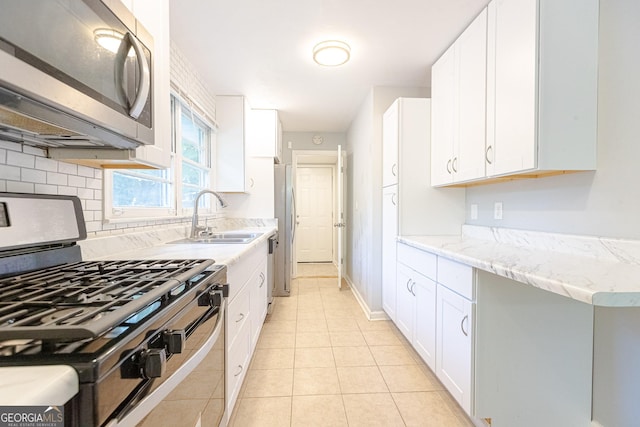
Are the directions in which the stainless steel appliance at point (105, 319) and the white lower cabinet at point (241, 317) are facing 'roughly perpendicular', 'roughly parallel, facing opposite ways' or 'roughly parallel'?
roughly parallel

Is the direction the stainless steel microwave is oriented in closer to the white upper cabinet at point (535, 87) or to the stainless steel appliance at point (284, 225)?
the white upper cabinet

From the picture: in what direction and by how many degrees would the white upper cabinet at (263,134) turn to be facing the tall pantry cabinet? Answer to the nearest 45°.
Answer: approximately 45° to its right

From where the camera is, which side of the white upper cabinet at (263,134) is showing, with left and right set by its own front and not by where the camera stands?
right

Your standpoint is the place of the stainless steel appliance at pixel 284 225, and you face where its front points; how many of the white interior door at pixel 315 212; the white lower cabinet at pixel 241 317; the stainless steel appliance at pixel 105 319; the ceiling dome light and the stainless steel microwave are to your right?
4

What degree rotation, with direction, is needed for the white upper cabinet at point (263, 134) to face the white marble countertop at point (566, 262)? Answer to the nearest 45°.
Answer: approximately 45° to its right

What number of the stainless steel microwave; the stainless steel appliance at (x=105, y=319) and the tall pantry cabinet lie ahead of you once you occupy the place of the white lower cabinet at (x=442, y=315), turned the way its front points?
2

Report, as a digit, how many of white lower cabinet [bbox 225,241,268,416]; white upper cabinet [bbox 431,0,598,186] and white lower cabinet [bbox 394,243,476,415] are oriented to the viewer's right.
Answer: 1

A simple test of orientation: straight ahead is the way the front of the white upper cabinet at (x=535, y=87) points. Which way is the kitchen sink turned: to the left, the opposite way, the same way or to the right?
the opposite way

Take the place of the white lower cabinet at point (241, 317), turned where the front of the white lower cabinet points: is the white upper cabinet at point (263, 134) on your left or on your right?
on your left

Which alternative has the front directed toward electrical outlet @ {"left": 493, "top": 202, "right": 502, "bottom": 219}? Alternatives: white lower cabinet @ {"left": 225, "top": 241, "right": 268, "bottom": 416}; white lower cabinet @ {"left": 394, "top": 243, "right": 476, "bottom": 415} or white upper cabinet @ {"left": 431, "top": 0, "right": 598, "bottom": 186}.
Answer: white lower cabinet @ {"left": 225, "top": 241, "right": 268, "bottom": 416}

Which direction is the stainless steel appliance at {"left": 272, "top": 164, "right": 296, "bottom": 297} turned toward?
to the viewer's right

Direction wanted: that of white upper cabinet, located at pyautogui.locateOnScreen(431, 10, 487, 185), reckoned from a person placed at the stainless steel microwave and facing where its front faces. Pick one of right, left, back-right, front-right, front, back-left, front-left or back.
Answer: front-left

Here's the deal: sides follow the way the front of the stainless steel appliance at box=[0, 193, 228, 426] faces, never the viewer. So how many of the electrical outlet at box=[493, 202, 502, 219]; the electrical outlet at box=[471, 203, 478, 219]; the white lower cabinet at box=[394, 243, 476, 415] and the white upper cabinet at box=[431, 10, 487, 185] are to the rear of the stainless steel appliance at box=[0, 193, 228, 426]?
0

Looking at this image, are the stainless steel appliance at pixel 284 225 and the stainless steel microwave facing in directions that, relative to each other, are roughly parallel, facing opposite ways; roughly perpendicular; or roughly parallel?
roughly parallel

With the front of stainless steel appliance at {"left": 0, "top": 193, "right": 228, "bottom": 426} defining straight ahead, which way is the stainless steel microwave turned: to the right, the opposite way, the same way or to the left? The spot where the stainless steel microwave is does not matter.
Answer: the same way

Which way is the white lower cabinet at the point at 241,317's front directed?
to the viewer's right

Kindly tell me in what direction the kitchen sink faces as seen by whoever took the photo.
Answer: facing to the right of the viewer
